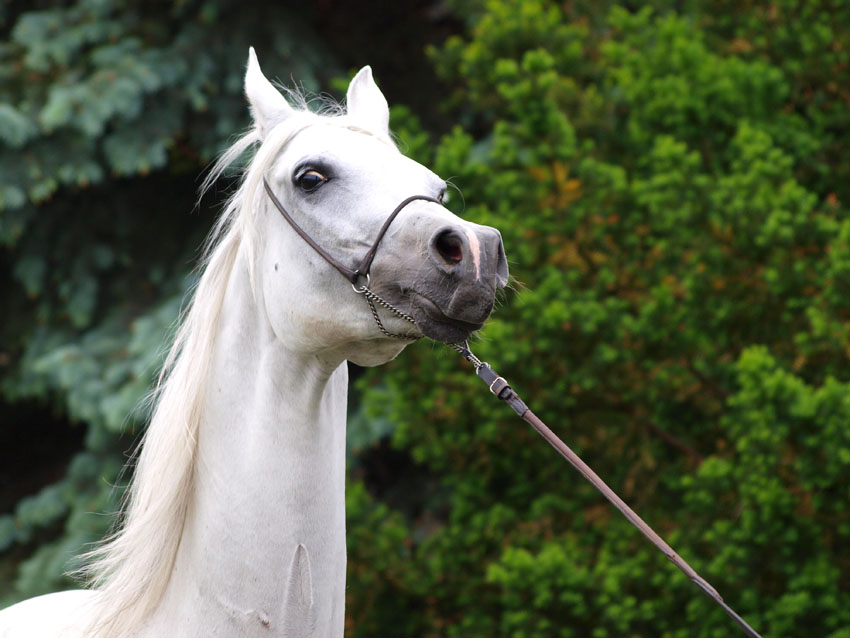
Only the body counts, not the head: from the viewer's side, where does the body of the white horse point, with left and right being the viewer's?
facing the viewer and to the right of the viewer
